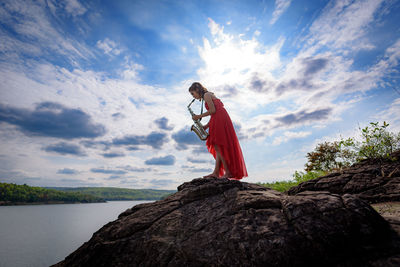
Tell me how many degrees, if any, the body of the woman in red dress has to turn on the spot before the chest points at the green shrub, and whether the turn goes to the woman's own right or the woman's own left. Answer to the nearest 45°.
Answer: approximately 135° to the woman's own right

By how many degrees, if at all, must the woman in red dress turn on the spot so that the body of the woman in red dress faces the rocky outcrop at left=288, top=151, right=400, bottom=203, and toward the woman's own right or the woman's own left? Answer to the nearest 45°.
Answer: approximately 180°

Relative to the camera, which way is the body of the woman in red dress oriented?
to the viewer's left
